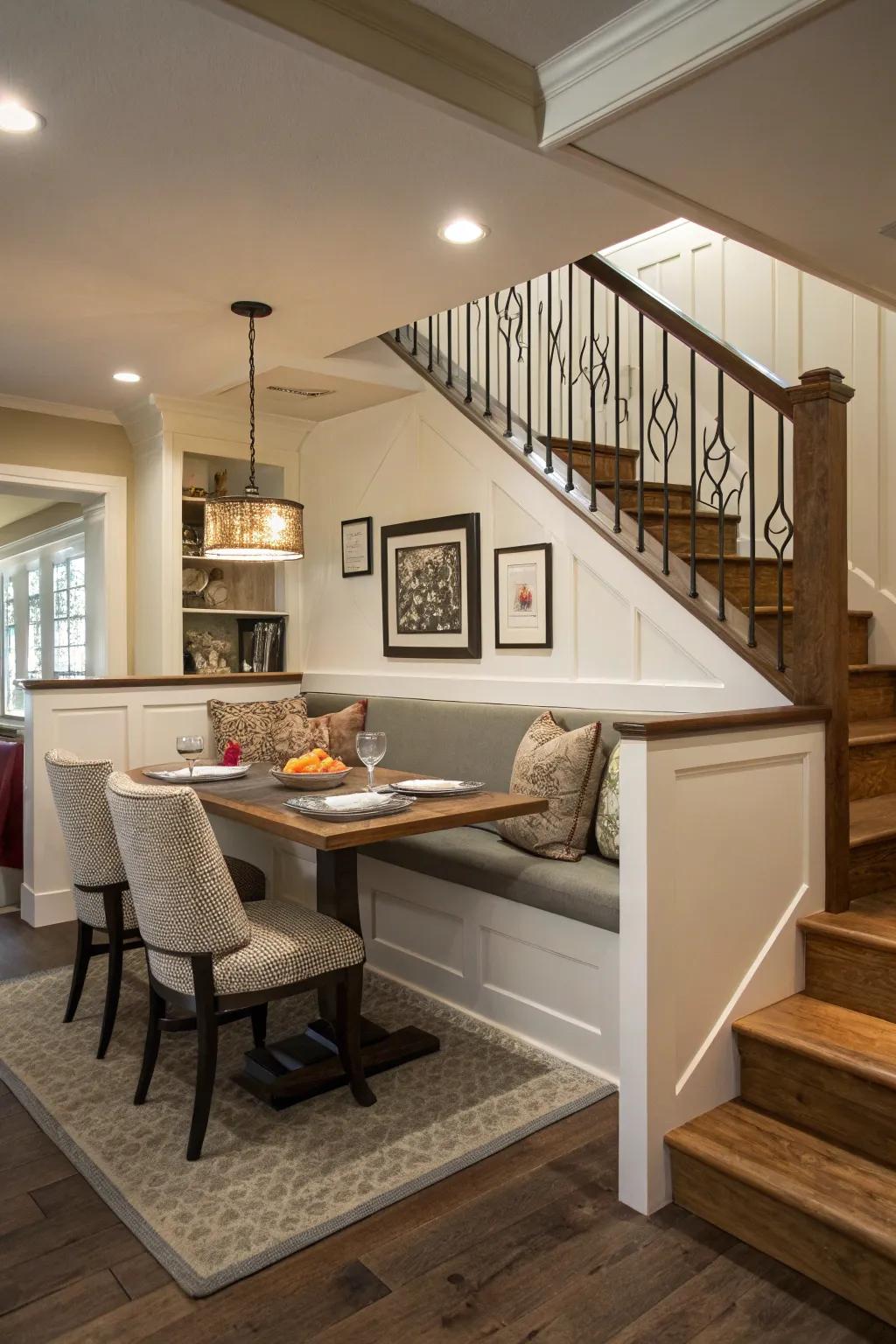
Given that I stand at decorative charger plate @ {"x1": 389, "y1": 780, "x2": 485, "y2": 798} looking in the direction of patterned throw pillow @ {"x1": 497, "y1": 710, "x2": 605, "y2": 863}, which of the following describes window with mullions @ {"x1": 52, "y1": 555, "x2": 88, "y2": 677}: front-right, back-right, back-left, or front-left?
back-left

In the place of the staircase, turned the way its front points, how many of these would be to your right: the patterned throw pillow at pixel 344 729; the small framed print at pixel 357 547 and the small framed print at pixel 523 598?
3

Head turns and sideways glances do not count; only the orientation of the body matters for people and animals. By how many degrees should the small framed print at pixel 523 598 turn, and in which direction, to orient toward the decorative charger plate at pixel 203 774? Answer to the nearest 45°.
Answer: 0° — it already faces it

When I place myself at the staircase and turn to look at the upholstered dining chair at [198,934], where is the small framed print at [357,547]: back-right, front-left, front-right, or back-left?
front-right

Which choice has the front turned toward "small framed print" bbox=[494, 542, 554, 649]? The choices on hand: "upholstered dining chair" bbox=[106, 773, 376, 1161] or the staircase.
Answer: the upholstered dining chair

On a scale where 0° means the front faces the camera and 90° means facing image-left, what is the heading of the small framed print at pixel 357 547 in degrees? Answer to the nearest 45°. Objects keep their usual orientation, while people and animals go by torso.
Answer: approximately 45°

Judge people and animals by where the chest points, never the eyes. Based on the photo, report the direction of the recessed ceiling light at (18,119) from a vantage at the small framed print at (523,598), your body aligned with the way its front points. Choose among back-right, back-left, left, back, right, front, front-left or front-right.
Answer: front

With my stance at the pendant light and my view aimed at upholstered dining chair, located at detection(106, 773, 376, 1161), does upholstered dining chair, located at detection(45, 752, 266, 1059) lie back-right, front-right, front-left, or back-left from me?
front-right

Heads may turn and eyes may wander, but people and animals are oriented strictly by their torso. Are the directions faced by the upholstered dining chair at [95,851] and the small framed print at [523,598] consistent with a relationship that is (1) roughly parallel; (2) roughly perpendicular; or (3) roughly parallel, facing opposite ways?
roughly parallel, facing opposite ways

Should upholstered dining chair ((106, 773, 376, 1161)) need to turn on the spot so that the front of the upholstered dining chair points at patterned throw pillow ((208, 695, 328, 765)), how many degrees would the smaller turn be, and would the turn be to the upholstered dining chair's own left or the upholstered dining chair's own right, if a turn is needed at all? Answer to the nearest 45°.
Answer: approximately 45° to the upholstered dining chair's own left

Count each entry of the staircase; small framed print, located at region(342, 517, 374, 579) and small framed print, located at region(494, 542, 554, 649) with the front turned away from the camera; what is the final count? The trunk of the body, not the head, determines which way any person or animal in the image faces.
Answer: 0

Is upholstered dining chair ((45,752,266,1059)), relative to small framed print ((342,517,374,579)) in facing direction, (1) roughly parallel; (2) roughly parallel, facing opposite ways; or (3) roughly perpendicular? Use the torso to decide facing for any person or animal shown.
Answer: roughly parallel, facing opposite ways

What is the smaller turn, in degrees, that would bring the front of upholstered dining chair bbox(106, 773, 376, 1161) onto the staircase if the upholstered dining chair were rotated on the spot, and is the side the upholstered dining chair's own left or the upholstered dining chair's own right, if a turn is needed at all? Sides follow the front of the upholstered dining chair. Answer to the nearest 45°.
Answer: approximately 45° to the upholstered dining chair's own right

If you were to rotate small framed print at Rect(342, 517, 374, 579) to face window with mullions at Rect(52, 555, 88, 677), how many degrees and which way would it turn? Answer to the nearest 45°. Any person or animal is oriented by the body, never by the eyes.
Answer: approximately 90° to its right

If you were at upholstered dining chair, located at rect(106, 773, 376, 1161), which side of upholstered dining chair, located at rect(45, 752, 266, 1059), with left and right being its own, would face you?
right

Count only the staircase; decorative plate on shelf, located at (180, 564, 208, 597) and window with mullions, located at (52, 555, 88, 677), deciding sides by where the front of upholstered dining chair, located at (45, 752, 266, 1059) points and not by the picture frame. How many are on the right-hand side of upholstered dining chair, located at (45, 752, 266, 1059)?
1

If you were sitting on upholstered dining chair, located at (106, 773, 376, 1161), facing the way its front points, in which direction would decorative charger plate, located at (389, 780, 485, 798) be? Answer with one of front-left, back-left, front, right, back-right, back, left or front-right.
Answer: front

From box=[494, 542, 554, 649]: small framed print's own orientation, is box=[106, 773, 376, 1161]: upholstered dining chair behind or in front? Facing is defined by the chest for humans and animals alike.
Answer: in front

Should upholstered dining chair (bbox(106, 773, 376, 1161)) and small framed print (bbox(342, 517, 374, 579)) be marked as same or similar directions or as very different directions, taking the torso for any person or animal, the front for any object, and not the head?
very different directions

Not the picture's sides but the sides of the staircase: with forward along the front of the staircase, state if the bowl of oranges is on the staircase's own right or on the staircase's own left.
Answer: on the staircase's own right
